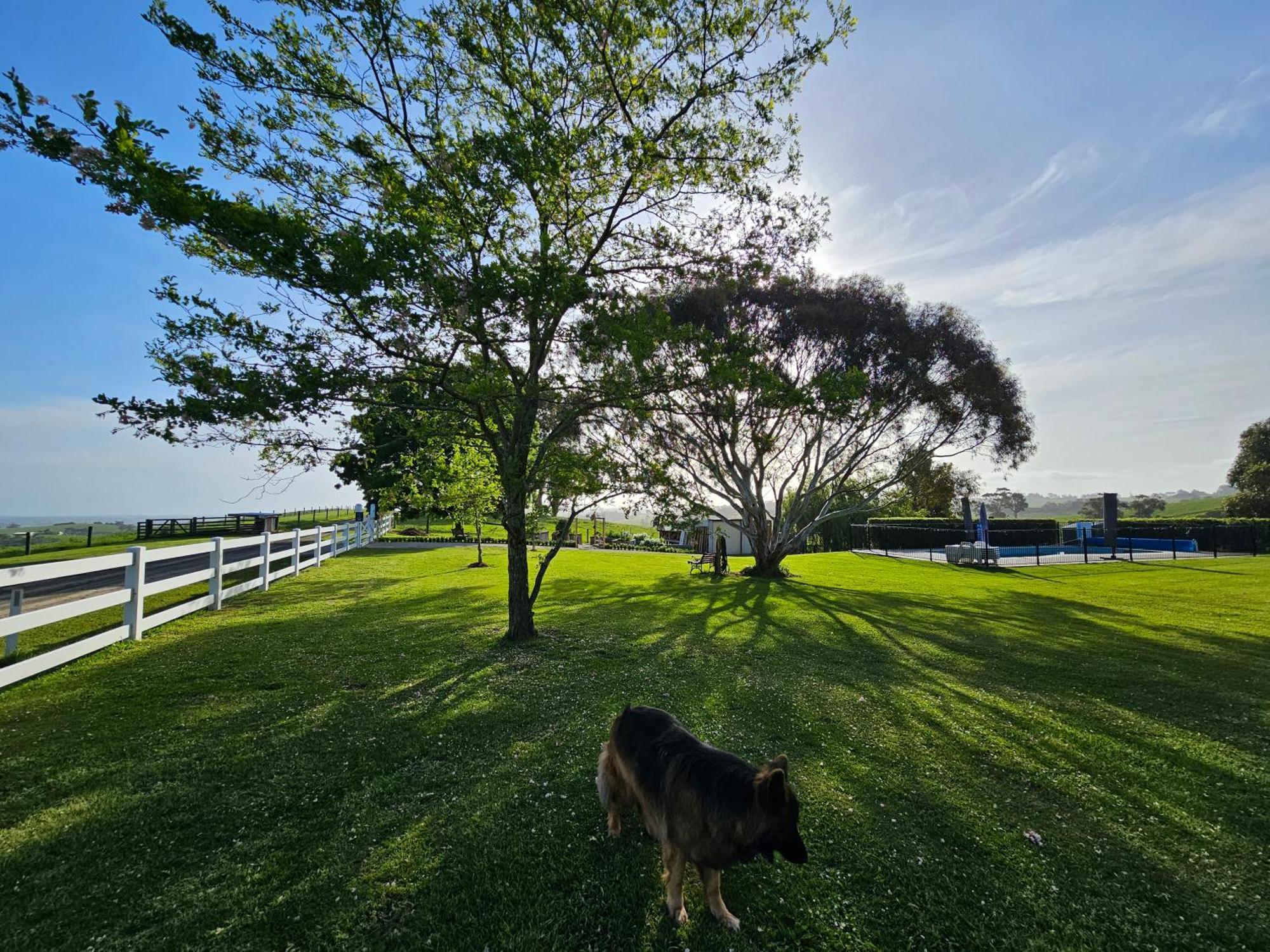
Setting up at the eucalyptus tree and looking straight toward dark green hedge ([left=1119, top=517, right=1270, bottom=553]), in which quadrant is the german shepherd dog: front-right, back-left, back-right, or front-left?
back-right

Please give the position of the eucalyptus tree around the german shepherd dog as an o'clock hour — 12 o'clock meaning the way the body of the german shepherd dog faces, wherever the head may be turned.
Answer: The eucalyptus tree is roughly at 8 o'clock from the german shepherd dog.

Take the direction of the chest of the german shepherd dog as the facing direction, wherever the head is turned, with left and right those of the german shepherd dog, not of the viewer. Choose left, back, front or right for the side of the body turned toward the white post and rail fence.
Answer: back

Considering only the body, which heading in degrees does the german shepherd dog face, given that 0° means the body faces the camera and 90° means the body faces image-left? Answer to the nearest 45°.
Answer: approximately 315°

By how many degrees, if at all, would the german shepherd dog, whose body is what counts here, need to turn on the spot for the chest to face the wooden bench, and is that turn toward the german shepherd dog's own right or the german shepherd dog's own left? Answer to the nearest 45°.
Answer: approximately 135° to the german shepherd dog's own left

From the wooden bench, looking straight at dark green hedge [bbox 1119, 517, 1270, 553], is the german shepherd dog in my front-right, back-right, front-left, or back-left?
back-right

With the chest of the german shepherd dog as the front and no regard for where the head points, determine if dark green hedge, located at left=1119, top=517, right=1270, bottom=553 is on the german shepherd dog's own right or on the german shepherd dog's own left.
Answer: on the german shepherd dog's own left
